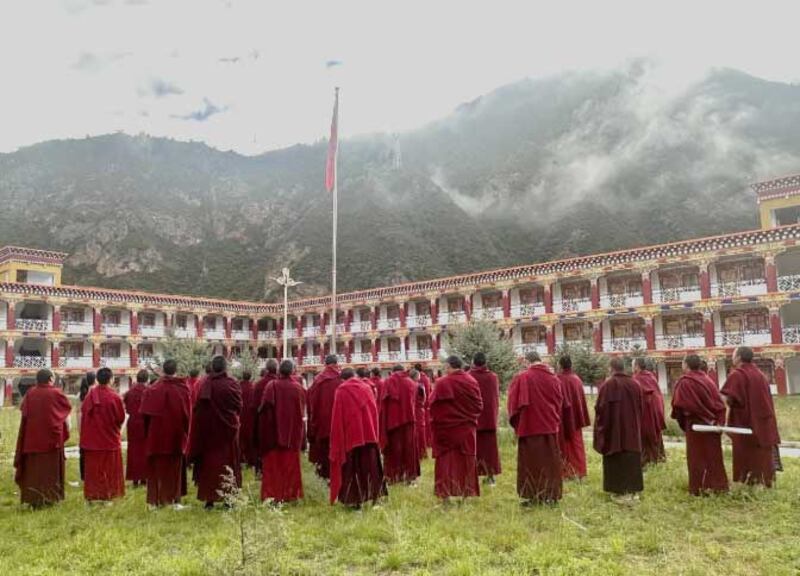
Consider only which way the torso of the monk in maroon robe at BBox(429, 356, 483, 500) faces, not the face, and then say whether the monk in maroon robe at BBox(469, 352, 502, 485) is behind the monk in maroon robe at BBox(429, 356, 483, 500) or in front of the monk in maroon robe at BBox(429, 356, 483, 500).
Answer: in front

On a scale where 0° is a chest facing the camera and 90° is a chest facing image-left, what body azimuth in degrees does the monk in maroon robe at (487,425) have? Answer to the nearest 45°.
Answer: approximately 135°

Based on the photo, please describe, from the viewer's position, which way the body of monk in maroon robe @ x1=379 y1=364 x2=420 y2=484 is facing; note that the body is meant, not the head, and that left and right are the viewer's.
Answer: facing away from the viewer

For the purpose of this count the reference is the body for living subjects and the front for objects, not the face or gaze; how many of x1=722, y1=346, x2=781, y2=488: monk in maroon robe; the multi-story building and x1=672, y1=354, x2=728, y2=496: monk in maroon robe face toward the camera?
1

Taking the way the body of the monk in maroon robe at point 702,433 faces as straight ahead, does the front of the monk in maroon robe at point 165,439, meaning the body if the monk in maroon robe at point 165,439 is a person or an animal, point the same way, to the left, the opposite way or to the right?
the same way

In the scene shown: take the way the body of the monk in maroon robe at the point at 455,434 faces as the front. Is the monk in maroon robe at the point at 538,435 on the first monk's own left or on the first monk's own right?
on the first monk's own right

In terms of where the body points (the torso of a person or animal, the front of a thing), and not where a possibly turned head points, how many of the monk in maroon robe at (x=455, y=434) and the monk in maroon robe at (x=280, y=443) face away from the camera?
2

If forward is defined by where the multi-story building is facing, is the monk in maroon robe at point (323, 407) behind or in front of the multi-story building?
in front

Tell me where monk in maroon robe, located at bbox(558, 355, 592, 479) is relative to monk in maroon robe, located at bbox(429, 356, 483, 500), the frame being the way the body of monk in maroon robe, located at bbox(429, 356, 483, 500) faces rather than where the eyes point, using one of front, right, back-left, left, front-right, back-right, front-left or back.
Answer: front-right

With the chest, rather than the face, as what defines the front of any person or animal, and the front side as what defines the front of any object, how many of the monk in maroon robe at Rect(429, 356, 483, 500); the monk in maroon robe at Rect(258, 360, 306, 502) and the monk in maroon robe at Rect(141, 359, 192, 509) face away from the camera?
3

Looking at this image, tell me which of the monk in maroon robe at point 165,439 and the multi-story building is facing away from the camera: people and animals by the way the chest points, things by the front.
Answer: the monk in maroon robe

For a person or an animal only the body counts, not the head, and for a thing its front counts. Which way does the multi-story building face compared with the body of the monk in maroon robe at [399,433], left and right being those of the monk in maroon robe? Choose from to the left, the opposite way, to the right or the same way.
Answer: the opposite way

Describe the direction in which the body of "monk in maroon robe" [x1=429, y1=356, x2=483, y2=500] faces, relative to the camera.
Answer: away from the camera

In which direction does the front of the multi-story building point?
toward the camera

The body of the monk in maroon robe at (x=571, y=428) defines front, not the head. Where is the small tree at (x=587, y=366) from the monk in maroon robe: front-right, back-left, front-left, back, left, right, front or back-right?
front-right

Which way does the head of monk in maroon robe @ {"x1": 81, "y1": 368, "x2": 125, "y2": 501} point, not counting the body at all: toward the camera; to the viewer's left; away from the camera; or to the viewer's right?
away from the camera
